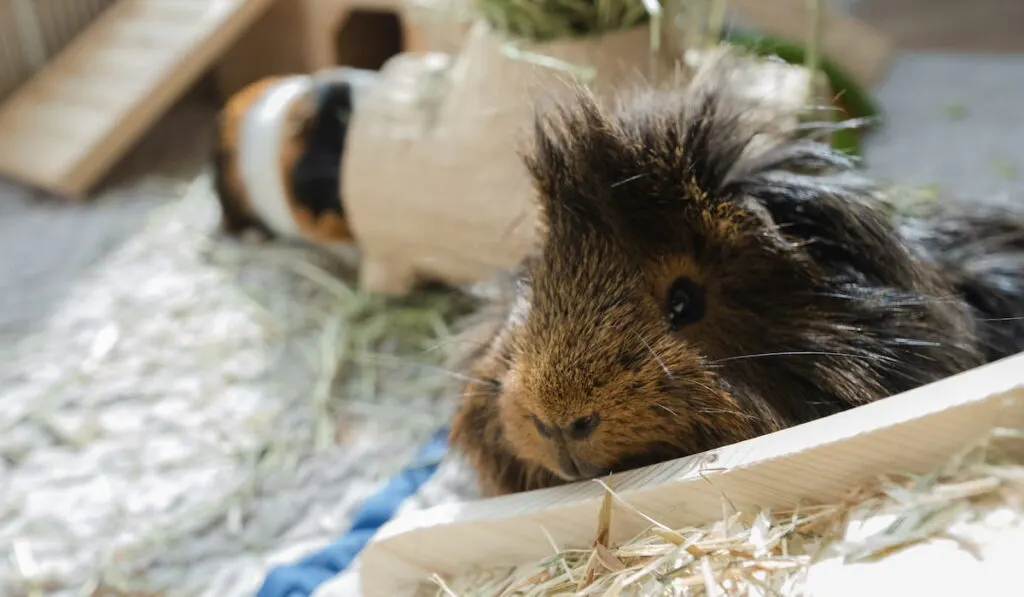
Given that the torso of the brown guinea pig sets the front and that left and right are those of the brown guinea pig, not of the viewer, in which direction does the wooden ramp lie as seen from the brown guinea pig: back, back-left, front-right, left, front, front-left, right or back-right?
right

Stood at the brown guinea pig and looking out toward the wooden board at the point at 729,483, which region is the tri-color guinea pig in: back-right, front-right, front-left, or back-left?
back-right

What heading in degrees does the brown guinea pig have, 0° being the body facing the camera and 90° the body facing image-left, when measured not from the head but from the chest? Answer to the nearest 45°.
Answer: approximately 45°

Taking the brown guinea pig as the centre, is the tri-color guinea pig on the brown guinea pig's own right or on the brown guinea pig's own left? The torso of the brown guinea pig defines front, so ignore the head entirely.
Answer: on the brown guinea pig's own right
